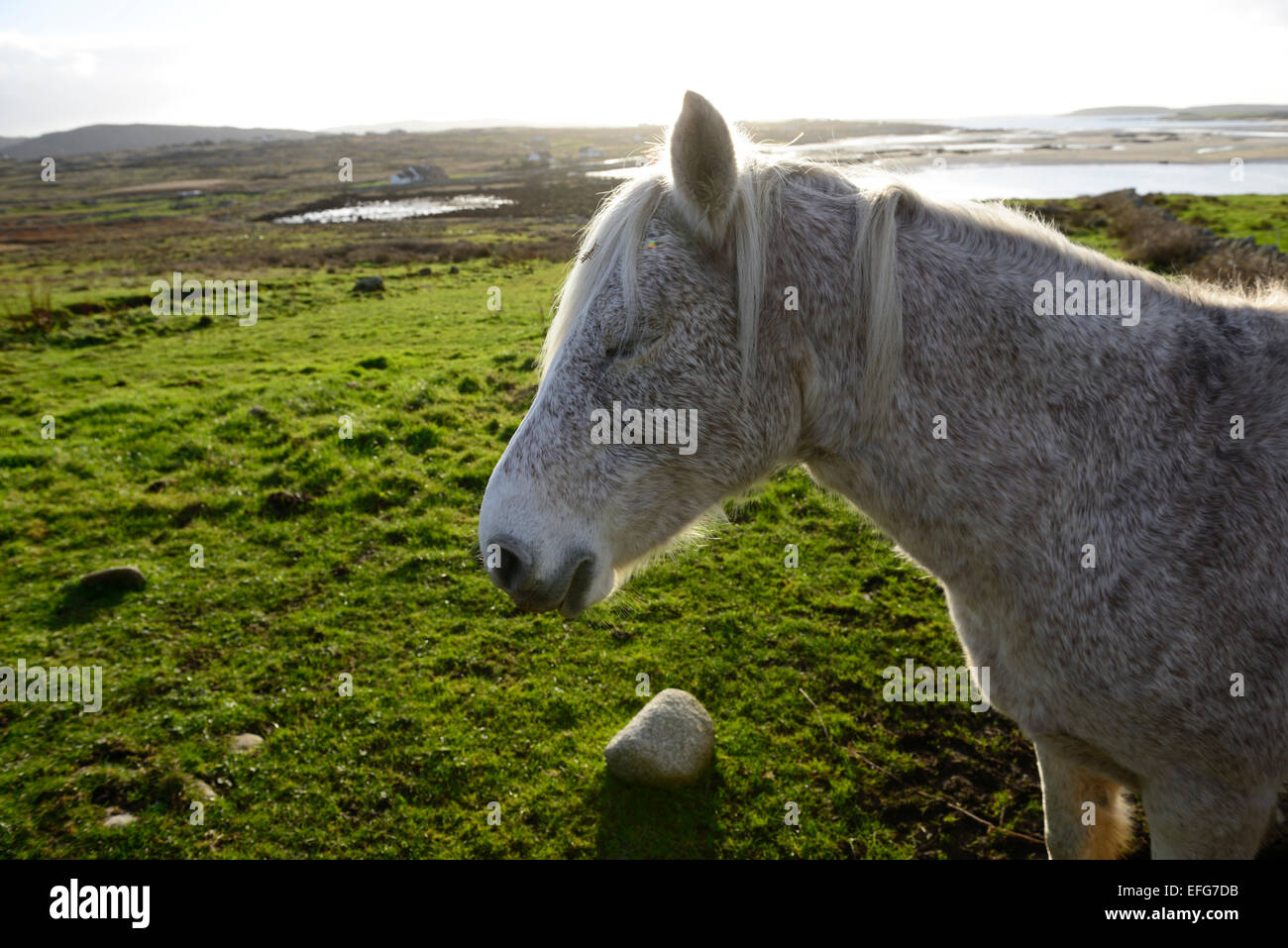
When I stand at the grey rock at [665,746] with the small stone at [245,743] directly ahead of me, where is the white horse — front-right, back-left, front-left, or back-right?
back-left

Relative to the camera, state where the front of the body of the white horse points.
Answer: to the viewer's left
